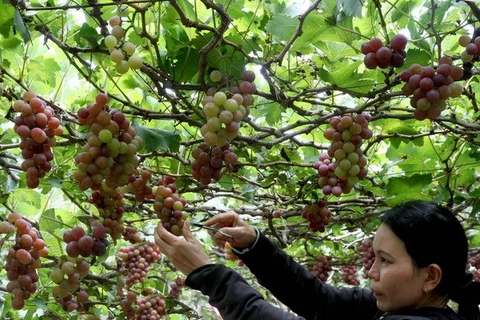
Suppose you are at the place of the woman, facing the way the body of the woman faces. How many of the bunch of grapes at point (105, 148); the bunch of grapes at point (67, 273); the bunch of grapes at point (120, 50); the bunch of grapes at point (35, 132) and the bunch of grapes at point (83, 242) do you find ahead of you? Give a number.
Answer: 5

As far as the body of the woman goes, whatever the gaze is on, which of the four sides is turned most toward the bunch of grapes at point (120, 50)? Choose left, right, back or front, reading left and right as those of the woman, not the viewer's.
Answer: front

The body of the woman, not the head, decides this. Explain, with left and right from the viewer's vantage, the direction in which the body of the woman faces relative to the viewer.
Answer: facing to the left of the viewer

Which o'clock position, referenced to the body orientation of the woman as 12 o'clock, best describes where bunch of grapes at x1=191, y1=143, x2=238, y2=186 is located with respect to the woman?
The bunch of grapes is roughly at 1 o'clock from the woman.

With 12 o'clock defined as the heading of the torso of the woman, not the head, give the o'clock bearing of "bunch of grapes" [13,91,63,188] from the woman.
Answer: The bunch of grapes is roughly at 12 o'clock from the woman.

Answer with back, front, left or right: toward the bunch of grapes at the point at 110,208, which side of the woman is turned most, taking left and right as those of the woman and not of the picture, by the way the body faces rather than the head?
front

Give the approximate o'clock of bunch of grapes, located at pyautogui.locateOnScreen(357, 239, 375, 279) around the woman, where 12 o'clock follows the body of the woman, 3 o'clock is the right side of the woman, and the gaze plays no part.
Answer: The bunch of grapes is roughly at 3 o'clock from the woman.

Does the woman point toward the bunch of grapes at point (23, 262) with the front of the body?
yes

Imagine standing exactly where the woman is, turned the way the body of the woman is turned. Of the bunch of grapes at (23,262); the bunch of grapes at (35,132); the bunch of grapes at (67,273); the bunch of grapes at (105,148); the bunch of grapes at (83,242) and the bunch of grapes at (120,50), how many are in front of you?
6

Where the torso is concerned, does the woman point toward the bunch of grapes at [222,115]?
yes

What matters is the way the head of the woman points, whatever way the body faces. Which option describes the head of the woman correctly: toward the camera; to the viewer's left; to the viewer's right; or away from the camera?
to the viewer's left

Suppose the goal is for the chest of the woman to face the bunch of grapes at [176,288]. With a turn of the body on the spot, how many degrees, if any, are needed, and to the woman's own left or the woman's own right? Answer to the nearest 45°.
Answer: approximately 45° to the woman's own right

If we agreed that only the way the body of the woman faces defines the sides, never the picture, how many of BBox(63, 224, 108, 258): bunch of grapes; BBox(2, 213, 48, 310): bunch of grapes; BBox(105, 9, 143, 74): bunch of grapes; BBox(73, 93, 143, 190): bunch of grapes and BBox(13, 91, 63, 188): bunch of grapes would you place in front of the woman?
5
